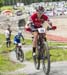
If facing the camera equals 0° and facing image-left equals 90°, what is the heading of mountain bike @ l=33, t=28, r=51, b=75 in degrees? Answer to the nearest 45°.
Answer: approximately 0°
